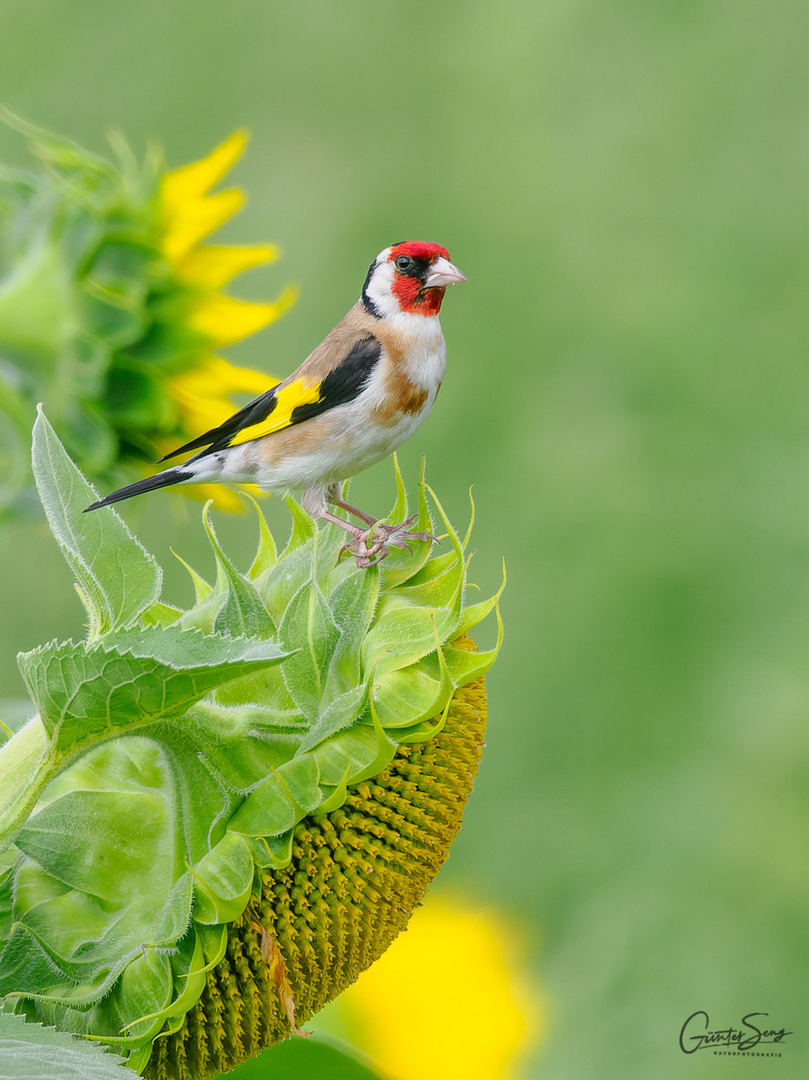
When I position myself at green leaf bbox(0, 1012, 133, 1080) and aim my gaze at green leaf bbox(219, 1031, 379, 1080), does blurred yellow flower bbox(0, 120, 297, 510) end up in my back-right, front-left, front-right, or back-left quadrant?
front-left

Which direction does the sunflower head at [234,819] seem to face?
to the viewer's right

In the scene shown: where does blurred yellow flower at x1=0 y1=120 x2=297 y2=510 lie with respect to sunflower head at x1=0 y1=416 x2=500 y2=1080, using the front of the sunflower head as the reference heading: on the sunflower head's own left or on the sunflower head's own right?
on the sunflower head's own left
